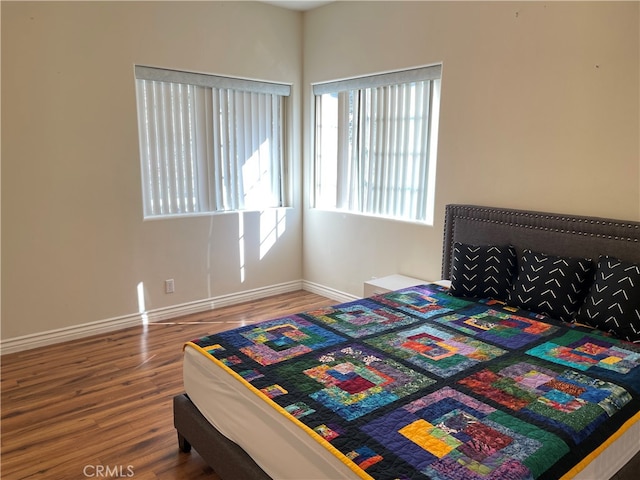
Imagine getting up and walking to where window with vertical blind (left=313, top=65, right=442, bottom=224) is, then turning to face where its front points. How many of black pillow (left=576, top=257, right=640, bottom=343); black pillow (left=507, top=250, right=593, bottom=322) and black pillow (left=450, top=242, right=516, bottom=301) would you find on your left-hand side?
3

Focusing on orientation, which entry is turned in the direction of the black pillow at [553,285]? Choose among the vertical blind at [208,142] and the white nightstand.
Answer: the vertical blind

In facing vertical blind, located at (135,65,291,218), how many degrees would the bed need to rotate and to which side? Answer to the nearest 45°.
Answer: approximately 90° to its right

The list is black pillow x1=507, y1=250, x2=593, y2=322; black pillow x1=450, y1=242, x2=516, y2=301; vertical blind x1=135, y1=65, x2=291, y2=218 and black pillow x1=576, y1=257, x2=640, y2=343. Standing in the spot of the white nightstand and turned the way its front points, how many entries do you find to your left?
3

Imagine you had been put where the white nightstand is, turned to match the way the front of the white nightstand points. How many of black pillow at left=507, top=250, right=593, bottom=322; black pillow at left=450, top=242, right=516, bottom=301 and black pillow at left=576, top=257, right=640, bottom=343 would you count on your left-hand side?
3

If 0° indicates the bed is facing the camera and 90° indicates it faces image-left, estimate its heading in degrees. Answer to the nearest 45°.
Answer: approximately 45°

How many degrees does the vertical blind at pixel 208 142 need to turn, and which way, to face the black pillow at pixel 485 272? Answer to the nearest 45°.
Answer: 0° — it already faces it

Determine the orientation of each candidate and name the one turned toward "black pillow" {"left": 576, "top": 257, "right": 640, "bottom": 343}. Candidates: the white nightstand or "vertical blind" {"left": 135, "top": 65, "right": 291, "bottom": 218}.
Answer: the vertical blind

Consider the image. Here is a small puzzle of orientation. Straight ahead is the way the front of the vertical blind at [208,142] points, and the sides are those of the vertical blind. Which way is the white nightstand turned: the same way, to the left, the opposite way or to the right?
to the right

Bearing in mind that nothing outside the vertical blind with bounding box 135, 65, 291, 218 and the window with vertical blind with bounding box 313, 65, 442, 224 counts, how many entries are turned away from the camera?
0

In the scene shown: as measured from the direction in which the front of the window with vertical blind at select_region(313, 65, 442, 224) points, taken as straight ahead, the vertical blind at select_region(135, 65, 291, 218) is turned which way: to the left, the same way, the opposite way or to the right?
to the left

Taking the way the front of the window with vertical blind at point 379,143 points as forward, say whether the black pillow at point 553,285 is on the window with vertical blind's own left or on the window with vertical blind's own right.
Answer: on the window with vertical blind's own left

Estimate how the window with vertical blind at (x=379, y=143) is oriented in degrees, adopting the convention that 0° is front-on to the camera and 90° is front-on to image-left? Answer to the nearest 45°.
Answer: approximately 45°

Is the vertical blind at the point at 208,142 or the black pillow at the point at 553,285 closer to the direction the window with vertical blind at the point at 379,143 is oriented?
the vertical blind
